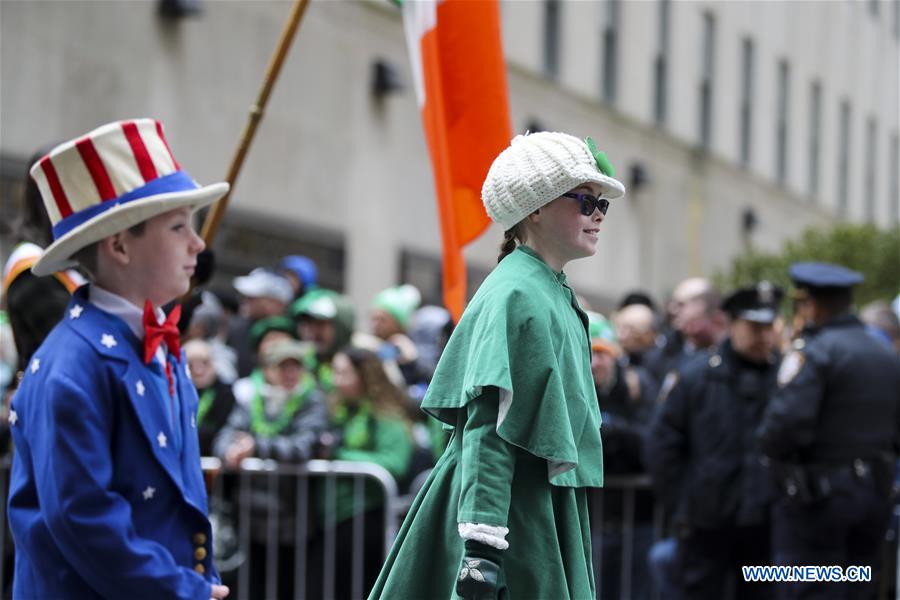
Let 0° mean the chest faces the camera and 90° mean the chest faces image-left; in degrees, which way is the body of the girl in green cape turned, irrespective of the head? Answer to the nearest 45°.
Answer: approximately 270°

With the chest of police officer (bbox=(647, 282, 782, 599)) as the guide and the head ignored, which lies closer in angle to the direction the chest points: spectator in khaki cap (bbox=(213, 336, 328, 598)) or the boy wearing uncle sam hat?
the boy wearing uncle sam hat

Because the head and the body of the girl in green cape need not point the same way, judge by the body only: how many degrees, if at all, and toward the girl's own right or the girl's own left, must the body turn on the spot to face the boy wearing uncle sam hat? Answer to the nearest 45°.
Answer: approximately 180°

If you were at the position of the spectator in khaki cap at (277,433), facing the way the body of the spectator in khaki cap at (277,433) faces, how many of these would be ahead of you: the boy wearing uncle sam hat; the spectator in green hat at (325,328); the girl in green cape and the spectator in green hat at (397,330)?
2

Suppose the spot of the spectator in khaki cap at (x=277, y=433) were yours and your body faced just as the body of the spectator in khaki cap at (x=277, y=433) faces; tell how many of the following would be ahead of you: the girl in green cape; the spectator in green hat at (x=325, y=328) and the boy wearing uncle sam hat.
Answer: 2

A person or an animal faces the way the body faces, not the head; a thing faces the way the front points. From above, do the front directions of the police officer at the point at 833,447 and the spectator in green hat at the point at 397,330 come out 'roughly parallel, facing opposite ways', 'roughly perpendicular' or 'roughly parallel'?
roughly perpendicular

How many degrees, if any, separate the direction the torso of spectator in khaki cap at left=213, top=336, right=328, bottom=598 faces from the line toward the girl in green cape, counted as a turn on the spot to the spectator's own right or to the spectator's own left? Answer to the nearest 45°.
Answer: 0° — they already face them

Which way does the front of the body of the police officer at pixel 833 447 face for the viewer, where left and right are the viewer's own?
facing away from the viewer and to the left of the viewer

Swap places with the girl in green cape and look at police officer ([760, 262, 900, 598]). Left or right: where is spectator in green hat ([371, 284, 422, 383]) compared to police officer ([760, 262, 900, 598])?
left

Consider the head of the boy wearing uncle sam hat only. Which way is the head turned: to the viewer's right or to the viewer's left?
to the viewer's right

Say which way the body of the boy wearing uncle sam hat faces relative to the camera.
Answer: to the viewer's right
